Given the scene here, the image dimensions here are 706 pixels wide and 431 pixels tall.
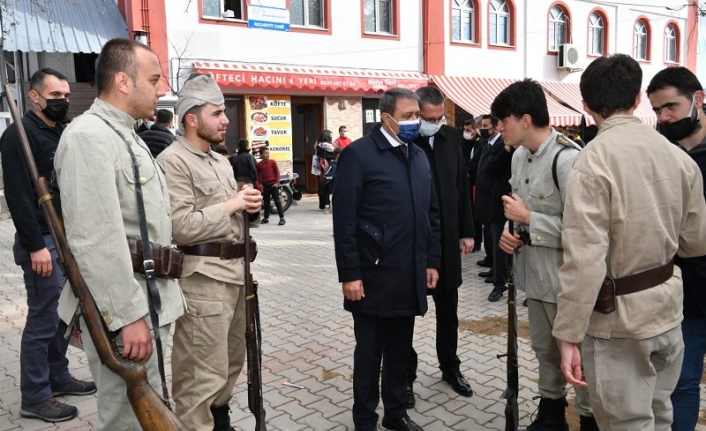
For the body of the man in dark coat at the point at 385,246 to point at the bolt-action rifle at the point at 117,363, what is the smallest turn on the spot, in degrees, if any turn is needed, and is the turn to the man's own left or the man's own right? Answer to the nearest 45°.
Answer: approximately 90° to the man's own right

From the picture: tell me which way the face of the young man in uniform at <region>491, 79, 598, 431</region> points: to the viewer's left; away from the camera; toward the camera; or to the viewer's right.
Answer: to the viewer's left

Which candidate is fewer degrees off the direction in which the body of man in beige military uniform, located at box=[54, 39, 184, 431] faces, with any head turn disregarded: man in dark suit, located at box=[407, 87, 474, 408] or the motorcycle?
the man in dark suit

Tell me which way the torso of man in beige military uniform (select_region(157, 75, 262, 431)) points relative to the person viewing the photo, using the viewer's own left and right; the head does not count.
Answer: facing the viewer and to the right of the viewer

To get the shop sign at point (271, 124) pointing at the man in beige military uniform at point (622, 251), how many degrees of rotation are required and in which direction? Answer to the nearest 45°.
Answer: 0° — it already faces them

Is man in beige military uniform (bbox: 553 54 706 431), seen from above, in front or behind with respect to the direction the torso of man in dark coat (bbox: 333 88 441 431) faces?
in front

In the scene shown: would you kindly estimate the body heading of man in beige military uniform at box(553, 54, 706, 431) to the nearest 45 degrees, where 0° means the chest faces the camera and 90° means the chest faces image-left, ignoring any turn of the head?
approximately 135°

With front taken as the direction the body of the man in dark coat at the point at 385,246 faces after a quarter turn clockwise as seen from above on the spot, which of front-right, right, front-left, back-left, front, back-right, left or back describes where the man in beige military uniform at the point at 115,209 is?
front

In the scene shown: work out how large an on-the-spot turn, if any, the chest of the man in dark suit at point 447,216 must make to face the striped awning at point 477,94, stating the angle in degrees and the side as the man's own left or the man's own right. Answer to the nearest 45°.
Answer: approximately 135° to the man's own left

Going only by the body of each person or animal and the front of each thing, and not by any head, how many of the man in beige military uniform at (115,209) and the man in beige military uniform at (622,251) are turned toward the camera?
0

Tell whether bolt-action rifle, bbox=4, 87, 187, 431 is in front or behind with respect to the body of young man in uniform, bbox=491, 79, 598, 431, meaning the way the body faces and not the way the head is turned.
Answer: in front

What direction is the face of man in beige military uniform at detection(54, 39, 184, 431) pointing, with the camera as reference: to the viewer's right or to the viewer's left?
to the viewer's right
